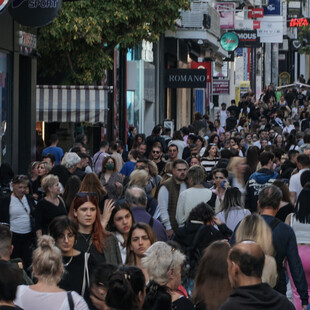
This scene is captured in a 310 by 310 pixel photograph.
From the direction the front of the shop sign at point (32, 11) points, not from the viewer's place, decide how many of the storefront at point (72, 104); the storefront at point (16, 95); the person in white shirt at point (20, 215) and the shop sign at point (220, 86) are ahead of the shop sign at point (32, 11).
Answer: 1

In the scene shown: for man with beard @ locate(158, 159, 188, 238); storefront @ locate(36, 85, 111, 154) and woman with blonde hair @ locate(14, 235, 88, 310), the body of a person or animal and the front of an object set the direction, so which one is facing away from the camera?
the woman with blonde hair

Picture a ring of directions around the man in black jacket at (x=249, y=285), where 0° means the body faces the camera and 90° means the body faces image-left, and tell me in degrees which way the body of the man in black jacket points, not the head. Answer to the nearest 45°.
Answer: approximately 135°

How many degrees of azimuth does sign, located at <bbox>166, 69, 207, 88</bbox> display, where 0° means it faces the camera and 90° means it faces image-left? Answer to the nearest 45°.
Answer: approximately 0°

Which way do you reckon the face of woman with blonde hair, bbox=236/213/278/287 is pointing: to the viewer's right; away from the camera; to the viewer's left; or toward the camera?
away from the camera

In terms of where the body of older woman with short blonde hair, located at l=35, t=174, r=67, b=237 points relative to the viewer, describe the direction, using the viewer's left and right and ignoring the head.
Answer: facing the viewer and to the right of the viewer

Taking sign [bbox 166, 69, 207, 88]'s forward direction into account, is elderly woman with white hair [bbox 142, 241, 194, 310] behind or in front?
in front

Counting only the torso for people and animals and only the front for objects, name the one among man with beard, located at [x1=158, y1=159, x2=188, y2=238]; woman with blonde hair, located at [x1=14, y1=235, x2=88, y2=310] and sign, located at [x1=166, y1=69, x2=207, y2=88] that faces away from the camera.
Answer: the woman with blonde hair

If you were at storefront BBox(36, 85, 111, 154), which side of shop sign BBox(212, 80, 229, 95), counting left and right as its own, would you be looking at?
front

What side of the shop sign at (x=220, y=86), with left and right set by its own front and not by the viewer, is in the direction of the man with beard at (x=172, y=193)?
front

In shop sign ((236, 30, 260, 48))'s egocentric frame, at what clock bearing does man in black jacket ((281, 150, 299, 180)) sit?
The man in black jacket is roughly at 12 o'clock from the shop sign.

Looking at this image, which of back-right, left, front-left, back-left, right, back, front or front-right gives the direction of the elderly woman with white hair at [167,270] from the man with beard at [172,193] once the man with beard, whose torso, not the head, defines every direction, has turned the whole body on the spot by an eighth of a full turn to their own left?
right

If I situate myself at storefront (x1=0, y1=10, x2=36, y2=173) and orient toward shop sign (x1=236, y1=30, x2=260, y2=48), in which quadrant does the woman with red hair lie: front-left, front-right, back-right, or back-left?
back-right

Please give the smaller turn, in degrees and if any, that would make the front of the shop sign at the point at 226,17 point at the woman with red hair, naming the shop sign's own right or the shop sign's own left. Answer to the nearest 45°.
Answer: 0° — it already faces them

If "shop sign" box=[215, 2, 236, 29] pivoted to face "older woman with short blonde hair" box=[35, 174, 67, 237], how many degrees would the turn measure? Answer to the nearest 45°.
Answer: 0° — it already faces them
